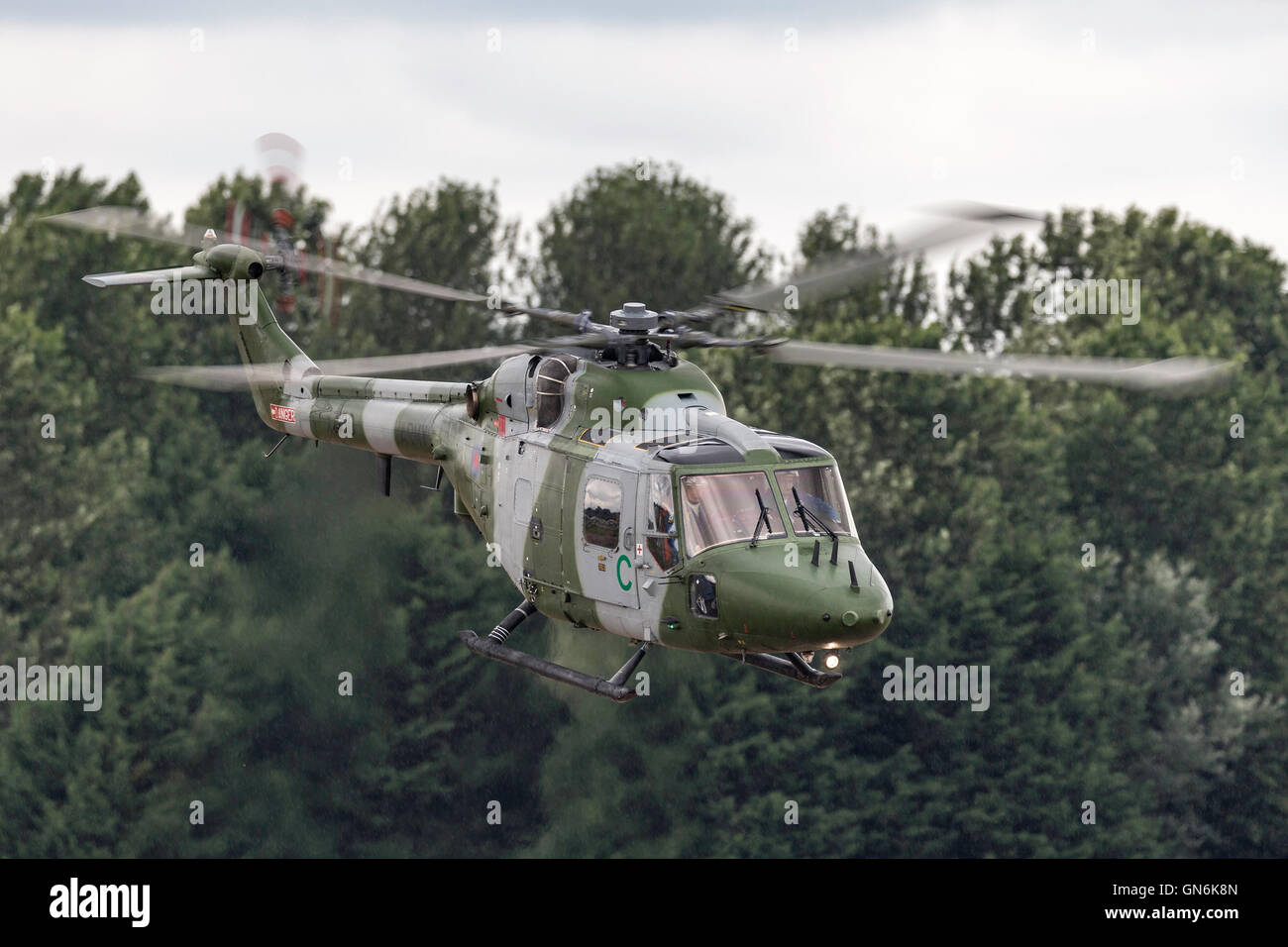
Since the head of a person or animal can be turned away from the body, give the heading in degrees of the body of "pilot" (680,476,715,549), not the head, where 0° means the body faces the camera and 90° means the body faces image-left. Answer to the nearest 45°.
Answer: approximately 315°

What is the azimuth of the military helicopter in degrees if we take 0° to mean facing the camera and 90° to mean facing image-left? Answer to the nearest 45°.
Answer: approximately 315°
